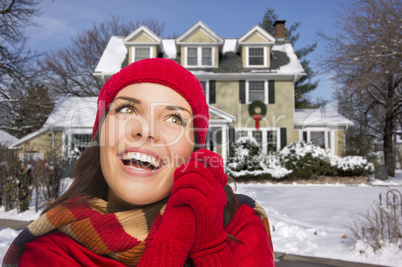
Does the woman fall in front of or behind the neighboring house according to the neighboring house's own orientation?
in front

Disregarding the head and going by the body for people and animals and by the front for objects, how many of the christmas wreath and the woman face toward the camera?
2

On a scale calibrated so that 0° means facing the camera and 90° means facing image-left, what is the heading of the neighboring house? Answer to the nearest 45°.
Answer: approximately 0°

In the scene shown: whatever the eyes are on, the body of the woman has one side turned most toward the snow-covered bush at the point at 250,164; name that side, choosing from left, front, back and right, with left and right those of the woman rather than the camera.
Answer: back

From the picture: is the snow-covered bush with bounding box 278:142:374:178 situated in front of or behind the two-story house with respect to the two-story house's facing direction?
in front

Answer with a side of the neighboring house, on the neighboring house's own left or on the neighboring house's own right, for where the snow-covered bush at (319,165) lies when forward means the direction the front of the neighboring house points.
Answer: on the neighboring house's own left

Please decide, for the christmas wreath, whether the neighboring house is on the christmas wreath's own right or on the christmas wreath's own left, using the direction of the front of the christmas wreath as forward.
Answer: on the christmas wreath's own right

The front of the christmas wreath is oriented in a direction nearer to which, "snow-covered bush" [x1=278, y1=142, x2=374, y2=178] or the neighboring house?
the snow-covered bush

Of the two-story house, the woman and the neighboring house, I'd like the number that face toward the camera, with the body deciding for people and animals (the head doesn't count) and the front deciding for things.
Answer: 3

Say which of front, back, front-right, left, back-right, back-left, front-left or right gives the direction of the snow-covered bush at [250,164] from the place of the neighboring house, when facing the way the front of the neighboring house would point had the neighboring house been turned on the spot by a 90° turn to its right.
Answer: back-left

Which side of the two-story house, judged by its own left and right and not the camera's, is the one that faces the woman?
front

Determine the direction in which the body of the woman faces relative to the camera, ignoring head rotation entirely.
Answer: toward the camera

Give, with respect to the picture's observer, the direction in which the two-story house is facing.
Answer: facing the viewer
